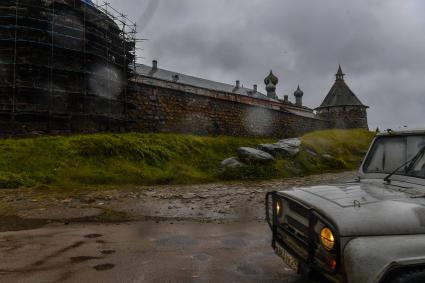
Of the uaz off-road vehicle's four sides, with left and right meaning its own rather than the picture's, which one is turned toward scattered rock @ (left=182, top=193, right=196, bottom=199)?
right

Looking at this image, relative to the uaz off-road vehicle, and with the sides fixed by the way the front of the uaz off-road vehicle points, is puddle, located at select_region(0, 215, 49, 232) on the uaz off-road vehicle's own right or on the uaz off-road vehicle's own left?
on the uaz off-road vehicle's own right

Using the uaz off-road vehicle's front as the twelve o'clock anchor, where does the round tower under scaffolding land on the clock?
The round tower under scaffolding is roughly at 3 o'clock from the uaz off-road vehicle.

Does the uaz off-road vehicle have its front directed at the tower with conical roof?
no

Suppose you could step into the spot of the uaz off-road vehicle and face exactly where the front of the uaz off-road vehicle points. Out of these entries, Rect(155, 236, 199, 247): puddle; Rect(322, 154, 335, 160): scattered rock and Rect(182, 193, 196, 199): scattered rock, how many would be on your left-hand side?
0

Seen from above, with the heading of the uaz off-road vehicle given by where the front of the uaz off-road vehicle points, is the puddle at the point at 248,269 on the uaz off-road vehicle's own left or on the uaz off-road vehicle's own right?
on the uaz off-road vehicle's own right

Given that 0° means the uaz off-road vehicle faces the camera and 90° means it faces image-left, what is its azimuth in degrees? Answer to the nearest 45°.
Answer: approximately 45°

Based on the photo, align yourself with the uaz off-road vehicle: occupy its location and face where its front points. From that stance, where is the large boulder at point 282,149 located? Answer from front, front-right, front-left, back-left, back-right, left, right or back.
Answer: back-right

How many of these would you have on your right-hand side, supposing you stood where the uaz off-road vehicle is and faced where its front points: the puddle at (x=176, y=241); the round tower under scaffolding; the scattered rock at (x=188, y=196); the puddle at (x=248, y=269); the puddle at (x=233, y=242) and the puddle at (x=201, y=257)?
6

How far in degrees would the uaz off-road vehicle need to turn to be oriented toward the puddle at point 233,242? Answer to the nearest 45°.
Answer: approximately 90° to its right

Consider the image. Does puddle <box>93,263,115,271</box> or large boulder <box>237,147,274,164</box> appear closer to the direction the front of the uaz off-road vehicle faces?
the puddle

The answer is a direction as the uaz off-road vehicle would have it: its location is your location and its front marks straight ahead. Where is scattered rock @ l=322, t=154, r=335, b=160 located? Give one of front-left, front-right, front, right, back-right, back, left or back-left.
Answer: back-right

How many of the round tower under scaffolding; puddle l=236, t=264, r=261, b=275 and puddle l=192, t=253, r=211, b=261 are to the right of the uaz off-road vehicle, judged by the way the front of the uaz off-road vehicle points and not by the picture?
3

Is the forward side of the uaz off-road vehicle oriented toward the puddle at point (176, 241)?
no

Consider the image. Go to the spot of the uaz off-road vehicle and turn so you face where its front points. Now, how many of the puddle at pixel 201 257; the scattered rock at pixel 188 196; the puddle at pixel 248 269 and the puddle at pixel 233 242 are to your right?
4

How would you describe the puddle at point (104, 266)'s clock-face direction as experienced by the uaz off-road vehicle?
The puddle is roughly at 2 o'clock from the uaz off-road vehicle.

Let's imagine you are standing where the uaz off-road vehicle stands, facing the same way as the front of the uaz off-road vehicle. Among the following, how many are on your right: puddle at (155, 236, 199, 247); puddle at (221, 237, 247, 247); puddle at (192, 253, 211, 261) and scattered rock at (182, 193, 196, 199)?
4

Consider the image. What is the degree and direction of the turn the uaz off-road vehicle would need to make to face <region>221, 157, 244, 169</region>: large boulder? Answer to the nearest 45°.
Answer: approximately 135° to its right
